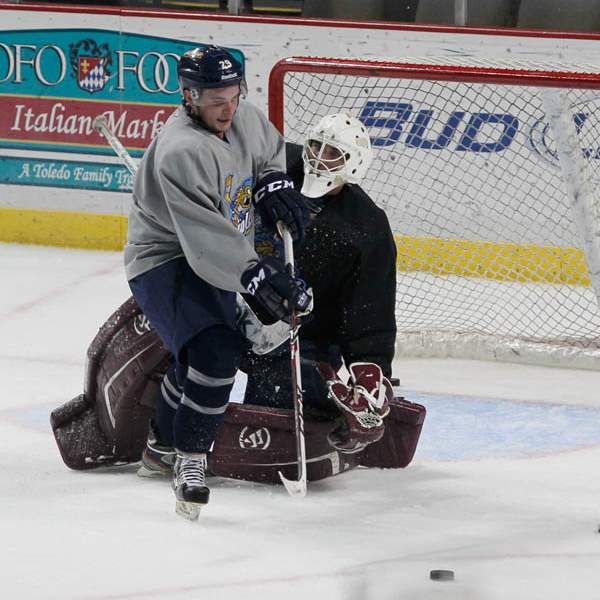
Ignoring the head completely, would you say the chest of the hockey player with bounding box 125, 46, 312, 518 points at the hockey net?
no

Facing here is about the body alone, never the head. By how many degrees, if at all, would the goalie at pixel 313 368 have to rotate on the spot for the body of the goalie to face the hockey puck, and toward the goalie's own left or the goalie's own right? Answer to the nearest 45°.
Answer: approximately 45° to the goalie's own left

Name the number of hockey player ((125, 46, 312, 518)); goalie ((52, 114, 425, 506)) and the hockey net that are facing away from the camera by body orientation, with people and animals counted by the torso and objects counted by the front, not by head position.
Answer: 0

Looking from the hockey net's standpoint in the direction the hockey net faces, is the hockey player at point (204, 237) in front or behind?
in front

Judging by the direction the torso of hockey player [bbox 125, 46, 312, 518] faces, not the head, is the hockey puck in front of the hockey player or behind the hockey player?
in front

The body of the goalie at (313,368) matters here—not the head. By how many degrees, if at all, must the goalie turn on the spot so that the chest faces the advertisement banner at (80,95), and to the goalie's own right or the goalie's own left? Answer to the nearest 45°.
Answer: approximately 135° to the goalie's own right

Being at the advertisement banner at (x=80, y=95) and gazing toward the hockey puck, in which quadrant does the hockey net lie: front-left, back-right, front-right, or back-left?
front-left

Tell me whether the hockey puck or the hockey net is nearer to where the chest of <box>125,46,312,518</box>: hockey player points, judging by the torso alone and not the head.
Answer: the hockey puck

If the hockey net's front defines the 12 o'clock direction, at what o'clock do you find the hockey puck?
The hockey puck is roughly at 12 o'clock from the hockey net.

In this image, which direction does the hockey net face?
toward the camera
